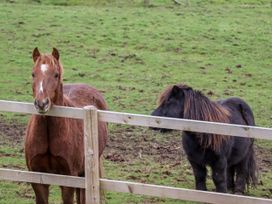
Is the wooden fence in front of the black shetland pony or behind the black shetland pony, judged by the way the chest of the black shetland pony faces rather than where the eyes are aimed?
in front

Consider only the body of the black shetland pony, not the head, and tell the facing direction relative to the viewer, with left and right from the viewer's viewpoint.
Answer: facing the viewer and to the left of the viewer

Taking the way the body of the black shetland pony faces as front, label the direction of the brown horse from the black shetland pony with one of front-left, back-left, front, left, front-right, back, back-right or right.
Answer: front
